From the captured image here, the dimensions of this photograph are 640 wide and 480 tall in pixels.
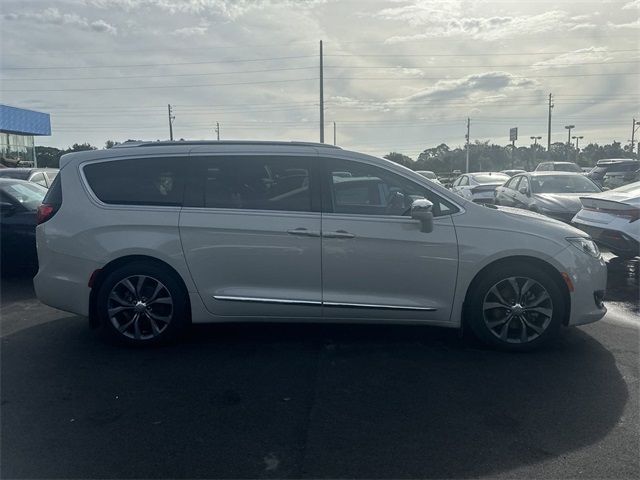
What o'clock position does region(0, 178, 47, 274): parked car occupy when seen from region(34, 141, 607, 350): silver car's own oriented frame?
The parked car is roughly at 7 o'clock from the silver car.

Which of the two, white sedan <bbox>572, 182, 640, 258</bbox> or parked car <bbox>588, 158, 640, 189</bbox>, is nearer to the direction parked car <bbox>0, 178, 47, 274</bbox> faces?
the white sedan

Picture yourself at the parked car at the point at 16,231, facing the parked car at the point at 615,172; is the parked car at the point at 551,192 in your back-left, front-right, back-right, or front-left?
front-right

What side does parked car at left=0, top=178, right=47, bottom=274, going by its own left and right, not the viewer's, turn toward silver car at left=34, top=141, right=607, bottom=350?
front

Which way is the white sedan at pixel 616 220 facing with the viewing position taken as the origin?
facing away from the viewer and to the right of the viewer

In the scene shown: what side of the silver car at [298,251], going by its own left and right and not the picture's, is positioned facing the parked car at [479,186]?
left

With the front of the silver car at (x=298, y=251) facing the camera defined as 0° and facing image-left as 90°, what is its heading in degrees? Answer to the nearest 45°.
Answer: approximately 270°

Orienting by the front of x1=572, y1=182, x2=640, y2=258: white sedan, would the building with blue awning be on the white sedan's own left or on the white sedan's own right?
on the white sedan's own left

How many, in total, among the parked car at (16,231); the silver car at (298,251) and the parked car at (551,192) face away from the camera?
0

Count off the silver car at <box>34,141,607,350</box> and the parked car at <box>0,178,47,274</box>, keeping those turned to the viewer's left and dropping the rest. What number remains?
0

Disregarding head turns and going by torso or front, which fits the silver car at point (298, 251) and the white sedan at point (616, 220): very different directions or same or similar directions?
same or similar directions

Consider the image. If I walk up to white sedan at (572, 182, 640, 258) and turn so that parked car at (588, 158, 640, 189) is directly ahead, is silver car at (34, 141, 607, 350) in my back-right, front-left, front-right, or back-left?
back-left

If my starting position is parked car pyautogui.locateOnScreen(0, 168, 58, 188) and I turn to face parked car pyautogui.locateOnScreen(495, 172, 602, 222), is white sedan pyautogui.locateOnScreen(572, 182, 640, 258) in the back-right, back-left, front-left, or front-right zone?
front-right

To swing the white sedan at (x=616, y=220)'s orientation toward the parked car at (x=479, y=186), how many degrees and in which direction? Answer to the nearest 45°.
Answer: approximately 45° to its left
